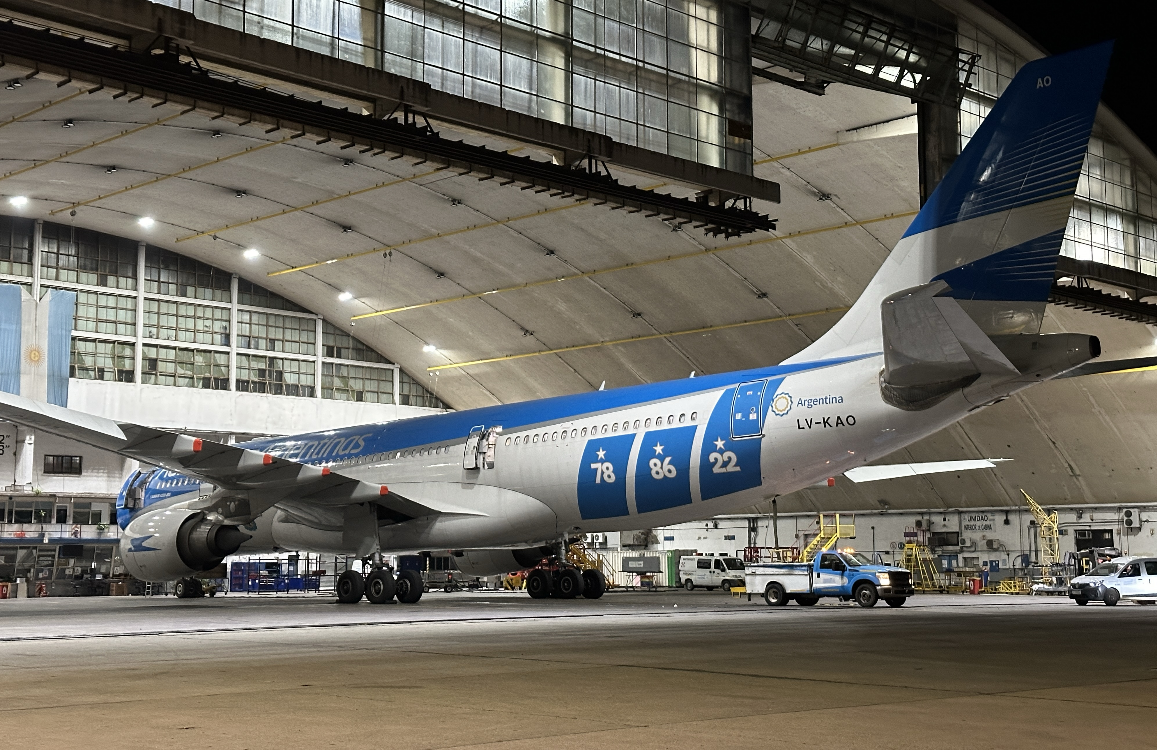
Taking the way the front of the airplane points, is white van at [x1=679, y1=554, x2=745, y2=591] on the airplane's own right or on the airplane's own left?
on the airplane's own right

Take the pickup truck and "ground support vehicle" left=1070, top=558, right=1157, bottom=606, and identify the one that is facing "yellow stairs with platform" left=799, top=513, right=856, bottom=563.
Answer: the ground support vehicle

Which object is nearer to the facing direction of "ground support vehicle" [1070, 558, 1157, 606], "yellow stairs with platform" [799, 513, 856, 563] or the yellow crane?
the yellow stairs with platform

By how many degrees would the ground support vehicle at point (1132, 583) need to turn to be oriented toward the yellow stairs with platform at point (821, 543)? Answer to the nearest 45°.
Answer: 0° — it already faces it

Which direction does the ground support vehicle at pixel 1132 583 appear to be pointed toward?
to the viewer's left

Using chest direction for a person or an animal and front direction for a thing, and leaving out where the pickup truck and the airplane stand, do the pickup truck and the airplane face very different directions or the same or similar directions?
very different directions

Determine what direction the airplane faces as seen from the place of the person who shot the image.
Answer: facing away from the viewer and to the left of the viewer

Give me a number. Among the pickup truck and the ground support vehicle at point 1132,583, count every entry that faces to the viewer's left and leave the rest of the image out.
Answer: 1

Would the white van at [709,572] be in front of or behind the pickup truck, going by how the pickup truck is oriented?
behind
